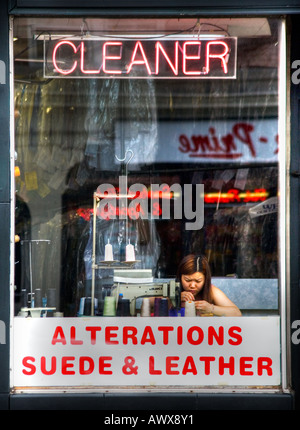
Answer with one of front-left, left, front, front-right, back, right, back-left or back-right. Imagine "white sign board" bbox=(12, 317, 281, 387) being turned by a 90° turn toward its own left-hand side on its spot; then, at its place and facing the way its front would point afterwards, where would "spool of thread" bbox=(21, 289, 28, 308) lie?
back

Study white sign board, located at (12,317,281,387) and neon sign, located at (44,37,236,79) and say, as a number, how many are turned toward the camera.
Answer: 2

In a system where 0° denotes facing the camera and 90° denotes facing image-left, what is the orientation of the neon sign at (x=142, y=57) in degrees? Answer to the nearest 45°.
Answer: approximately 0°
